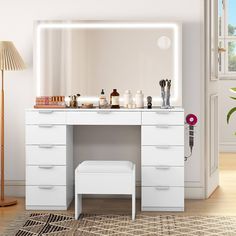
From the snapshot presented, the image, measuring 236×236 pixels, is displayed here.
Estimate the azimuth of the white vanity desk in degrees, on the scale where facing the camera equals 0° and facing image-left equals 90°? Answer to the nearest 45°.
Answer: approximately 0°

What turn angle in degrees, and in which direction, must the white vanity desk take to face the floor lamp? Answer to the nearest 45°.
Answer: approximately 90° to its right

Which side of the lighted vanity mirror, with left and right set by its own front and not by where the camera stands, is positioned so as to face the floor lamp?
right

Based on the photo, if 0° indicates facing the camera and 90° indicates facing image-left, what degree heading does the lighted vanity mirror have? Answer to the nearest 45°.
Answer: approximately 0°

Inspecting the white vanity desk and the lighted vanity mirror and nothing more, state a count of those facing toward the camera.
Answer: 2
